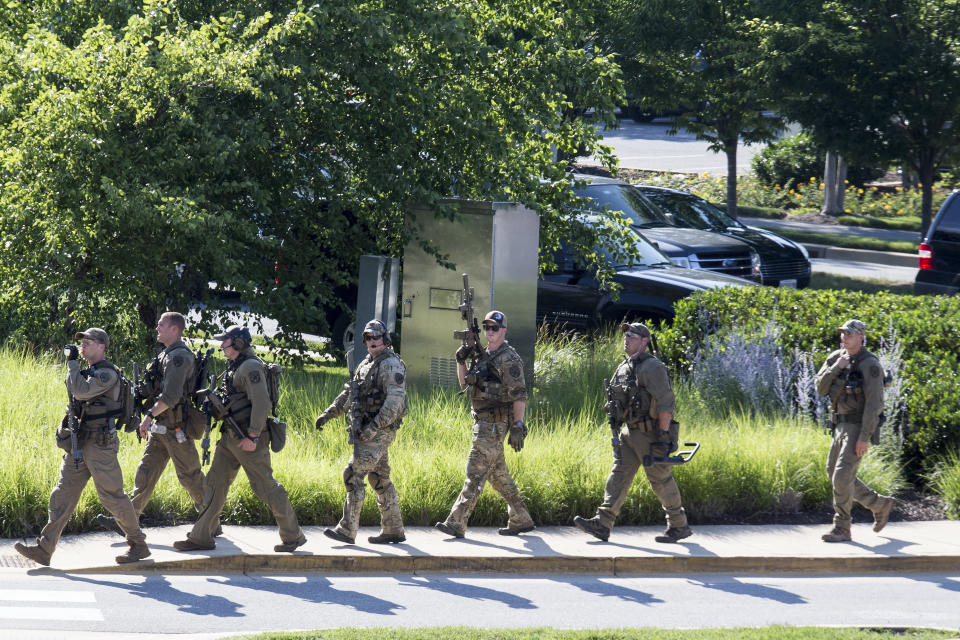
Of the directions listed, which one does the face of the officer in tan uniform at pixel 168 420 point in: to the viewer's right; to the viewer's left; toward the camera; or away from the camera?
to the viewer's left

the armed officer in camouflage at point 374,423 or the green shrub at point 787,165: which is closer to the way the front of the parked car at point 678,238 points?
the armed officer in camouflage

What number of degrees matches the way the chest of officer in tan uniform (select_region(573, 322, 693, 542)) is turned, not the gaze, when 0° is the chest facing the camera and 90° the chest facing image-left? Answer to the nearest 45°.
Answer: approximately 90°

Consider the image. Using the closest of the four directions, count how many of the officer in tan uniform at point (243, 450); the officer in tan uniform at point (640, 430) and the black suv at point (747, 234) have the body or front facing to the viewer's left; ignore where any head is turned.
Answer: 2

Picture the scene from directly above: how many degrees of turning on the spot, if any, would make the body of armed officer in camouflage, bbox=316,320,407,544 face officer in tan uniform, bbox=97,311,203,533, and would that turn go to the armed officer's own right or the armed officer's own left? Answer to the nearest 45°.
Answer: approximately 45° to the armed officer's own right

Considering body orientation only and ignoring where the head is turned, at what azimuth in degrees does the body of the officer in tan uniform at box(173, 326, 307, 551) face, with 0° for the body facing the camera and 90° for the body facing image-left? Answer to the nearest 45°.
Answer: approximately 90°

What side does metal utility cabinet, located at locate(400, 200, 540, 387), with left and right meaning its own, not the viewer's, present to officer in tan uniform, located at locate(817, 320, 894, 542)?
left

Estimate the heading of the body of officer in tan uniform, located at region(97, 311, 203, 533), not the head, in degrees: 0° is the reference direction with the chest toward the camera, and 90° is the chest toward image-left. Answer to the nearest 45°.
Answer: approximately 90°

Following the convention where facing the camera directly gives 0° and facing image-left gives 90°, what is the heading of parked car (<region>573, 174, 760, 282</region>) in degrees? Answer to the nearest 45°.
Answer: approximately 315°

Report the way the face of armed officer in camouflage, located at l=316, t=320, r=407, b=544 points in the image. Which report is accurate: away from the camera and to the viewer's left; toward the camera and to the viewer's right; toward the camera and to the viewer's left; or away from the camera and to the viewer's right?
toward the camera and to the viewer's left
